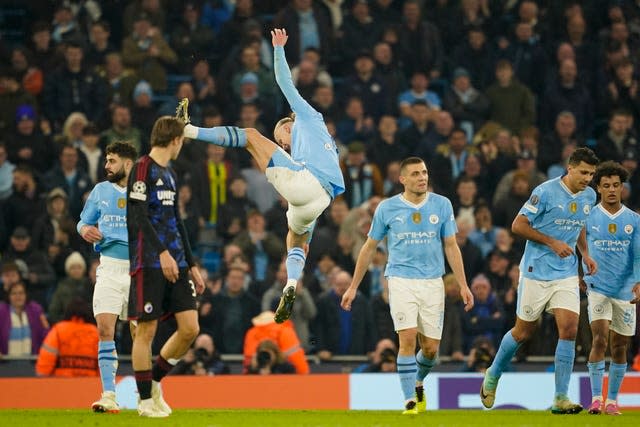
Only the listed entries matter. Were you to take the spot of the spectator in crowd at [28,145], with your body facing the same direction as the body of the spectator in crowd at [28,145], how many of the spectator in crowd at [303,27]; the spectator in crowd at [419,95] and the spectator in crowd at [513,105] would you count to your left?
3

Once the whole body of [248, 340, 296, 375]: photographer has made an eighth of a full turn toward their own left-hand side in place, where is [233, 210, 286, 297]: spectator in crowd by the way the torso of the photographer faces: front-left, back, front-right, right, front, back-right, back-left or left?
back-left

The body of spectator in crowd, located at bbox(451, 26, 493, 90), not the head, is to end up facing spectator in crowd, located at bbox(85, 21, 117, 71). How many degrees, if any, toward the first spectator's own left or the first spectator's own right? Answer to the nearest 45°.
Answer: approximately 90° to the first spectator's own right

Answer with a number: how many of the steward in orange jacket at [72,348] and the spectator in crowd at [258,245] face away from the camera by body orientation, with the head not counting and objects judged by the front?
1

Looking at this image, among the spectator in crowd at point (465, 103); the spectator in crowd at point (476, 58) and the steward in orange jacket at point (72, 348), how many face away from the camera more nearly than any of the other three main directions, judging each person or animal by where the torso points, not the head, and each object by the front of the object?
1

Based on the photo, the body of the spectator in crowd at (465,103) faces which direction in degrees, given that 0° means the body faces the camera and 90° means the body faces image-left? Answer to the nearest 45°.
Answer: approximately 0°

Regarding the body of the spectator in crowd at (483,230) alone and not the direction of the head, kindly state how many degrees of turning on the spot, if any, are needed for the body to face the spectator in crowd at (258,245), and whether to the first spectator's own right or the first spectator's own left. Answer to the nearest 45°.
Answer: approximately 90° to the first spectator's own right

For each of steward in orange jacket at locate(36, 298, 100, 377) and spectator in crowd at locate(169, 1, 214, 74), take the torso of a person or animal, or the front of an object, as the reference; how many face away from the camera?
1

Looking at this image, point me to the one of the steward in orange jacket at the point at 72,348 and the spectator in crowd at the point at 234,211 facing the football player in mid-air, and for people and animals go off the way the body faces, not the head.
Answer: the spectator in crowd
